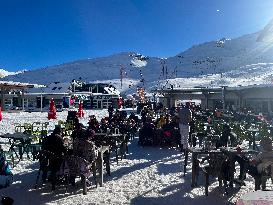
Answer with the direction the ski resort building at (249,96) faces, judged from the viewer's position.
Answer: facing the viewer and to the left of the viewer

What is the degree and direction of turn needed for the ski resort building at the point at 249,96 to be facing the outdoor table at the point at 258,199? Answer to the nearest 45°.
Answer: approximately 45° to its left

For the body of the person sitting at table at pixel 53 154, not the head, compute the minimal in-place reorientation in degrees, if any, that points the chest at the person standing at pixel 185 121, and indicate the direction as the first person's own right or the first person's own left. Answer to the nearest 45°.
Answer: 0° — they already face them

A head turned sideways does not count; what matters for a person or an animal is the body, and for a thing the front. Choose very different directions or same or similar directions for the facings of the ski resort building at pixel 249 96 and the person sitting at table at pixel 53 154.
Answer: very different directions

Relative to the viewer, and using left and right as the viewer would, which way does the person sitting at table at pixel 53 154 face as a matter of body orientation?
facing away from the viewer and to the right of the viewer

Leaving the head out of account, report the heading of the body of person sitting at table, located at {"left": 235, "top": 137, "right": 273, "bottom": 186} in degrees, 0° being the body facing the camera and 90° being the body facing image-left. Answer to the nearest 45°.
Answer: approximately 90°

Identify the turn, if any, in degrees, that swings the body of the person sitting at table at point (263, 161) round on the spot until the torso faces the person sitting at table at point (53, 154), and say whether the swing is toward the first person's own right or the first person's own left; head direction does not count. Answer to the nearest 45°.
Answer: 0° — they already face them

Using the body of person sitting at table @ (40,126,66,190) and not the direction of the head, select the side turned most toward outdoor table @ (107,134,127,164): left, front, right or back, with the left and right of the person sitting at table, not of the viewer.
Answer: front

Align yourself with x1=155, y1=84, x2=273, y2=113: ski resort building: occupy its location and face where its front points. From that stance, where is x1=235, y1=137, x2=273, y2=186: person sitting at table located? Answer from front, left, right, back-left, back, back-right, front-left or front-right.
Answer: front-left
